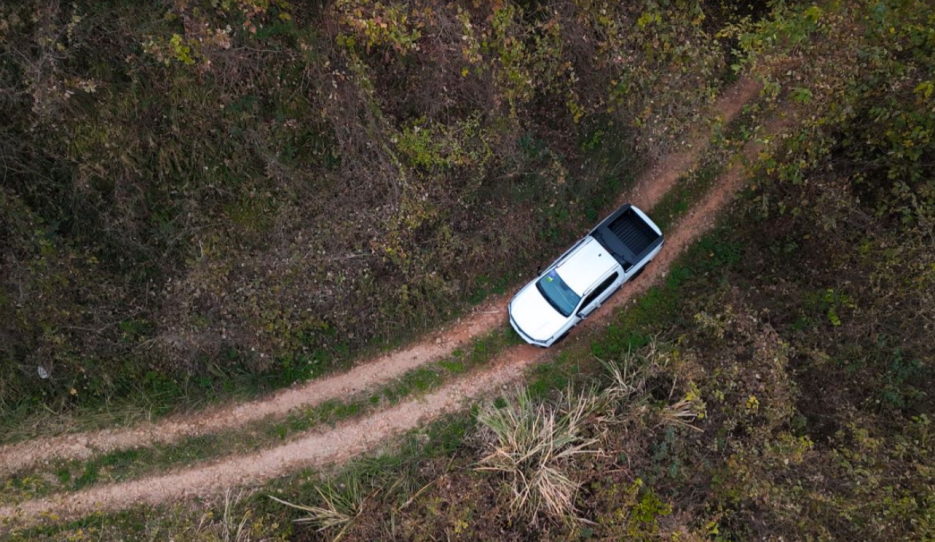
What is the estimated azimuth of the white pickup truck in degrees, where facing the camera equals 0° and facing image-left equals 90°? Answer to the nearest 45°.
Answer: approximately 45°

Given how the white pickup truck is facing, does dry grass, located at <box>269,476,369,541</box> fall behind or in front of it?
in front
